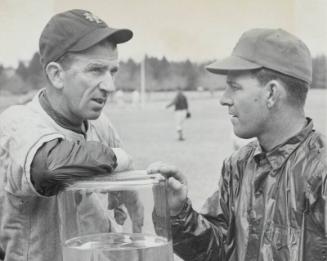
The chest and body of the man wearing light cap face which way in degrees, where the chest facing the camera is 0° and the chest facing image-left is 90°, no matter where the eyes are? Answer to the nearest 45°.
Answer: approximately 45°

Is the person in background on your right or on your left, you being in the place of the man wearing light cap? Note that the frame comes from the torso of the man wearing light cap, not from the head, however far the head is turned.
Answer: on your right

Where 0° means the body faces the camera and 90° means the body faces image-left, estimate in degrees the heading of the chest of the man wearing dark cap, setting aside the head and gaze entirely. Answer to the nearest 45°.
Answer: approximately 315°

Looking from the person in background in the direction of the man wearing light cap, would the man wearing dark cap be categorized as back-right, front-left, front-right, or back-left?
front-right

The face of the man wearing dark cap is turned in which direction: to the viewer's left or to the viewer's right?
to the viewer's right

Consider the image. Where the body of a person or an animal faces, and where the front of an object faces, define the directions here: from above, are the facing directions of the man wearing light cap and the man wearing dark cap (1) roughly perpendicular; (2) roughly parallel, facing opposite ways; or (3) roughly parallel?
roughly perpendicular

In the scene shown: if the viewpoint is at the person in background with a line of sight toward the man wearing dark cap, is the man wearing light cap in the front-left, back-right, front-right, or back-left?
front-left

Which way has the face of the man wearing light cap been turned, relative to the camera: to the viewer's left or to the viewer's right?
to the viewer's left

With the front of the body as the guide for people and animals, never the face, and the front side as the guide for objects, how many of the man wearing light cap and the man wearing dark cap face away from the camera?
0

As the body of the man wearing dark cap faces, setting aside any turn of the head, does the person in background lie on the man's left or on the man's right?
on the man's left
